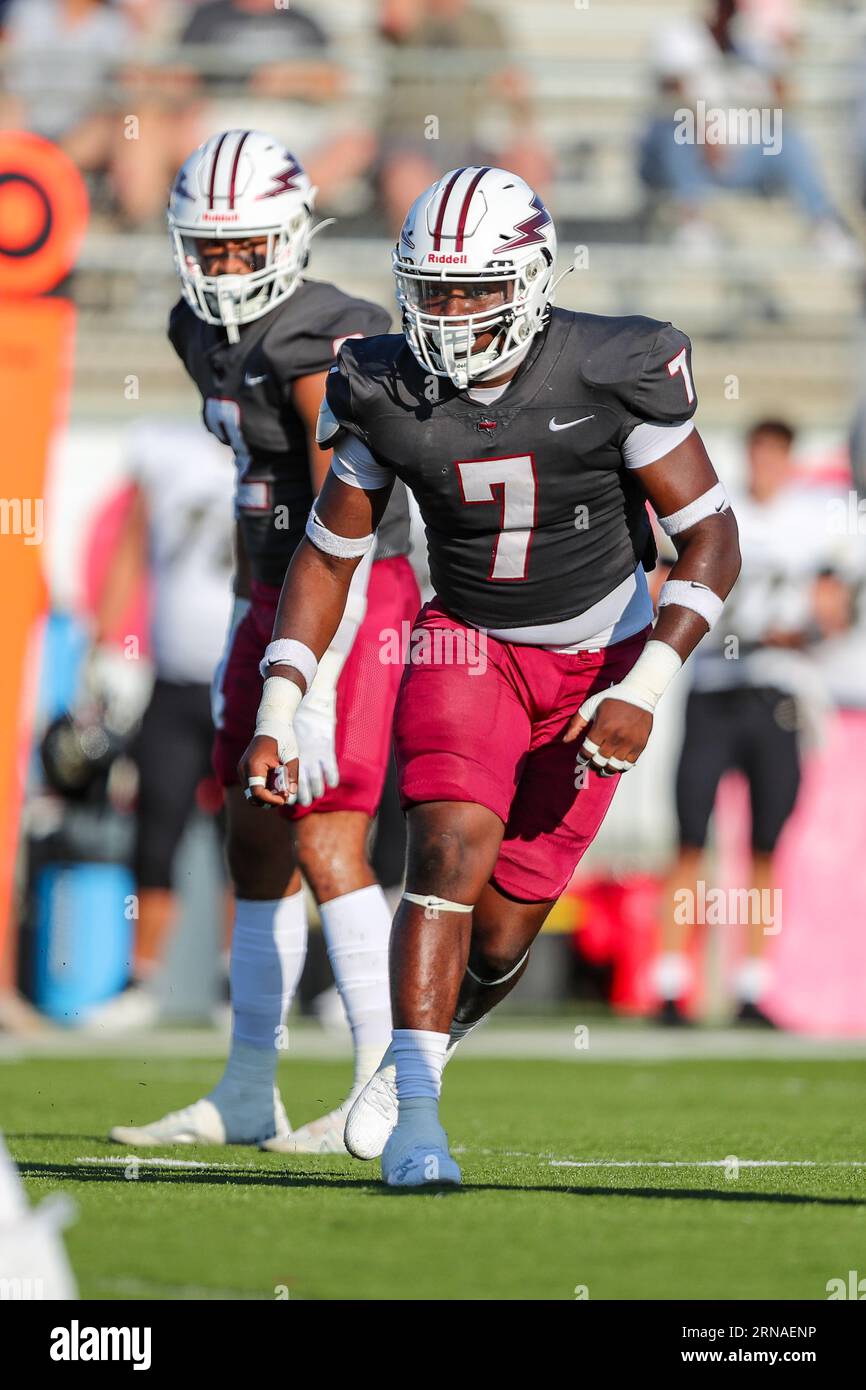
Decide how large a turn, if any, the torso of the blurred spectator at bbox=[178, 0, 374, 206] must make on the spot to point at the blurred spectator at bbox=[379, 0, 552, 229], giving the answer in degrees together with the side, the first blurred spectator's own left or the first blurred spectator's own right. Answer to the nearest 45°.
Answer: approximately 90° to the first blurred spectator's own left

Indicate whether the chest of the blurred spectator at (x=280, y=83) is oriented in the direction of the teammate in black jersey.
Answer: yes

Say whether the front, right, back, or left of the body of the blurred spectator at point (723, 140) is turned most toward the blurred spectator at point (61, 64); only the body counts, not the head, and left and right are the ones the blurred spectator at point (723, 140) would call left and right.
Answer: right

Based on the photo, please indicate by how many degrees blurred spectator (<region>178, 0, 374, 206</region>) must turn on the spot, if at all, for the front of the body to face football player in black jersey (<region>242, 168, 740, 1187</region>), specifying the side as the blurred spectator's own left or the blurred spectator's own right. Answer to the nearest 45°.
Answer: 0° — they already face them

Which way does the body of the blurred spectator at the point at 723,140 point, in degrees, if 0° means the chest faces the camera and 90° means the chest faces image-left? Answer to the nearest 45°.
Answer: approximately 0°
